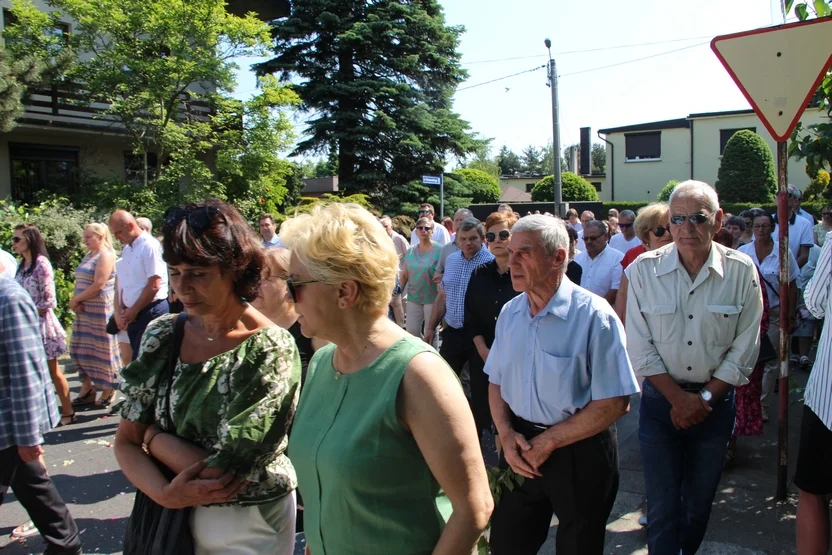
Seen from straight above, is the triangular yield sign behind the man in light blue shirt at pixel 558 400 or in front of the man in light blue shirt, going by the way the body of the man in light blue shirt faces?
behind

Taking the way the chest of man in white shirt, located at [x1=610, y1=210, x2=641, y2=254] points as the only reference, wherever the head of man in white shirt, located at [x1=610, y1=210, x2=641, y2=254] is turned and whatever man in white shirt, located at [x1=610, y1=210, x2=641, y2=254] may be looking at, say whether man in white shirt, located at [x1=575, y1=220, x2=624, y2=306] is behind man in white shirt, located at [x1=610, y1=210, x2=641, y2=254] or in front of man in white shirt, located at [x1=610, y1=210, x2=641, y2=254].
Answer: in front

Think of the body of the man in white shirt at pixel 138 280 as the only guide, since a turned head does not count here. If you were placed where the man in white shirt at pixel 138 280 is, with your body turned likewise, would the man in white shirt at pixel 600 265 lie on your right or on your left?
on your left

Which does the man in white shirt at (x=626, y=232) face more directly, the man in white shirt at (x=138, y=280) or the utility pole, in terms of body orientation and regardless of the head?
the man in white shirt

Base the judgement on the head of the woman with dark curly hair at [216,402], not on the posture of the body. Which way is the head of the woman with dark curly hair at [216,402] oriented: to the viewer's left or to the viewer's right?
to the viewer's left

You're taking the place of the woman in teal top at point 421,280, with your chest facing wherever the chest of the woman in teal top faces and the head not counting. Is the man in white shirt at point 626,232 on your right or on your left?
on your left

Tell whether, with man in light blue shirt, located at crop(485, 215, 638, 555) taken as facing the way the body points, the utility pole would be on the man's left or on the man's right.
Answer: on the man's right

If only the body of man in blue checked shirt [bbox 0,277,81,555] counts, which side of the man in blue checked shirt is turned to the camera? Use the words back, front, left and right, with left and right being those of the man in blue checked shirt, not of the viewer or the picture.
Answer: left

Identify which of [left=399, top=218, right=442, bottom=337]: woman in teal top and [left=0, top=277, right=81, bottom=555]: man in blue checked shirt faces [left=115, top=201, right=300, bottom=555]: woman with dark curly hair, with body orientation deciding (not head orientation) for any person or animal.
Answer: the woman in teal top

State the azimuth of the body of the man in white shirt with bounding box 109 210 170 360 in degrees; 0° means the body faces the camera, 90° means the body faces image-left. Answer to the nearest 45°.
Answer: approximately 45°

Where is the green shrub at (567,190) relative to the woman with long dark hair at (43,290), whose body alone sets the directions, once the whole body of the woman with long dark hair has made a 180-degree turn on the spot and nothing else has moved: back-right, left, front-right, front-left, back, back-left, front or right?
front

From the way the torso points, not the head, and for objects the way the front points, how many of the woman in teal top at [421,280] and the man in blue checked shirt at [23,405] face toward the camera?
1

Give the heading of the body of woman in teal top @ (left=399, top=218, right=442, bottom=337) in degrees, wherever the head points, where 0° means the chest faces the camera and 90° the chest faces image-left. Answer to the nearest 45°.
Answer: approximately 0°
